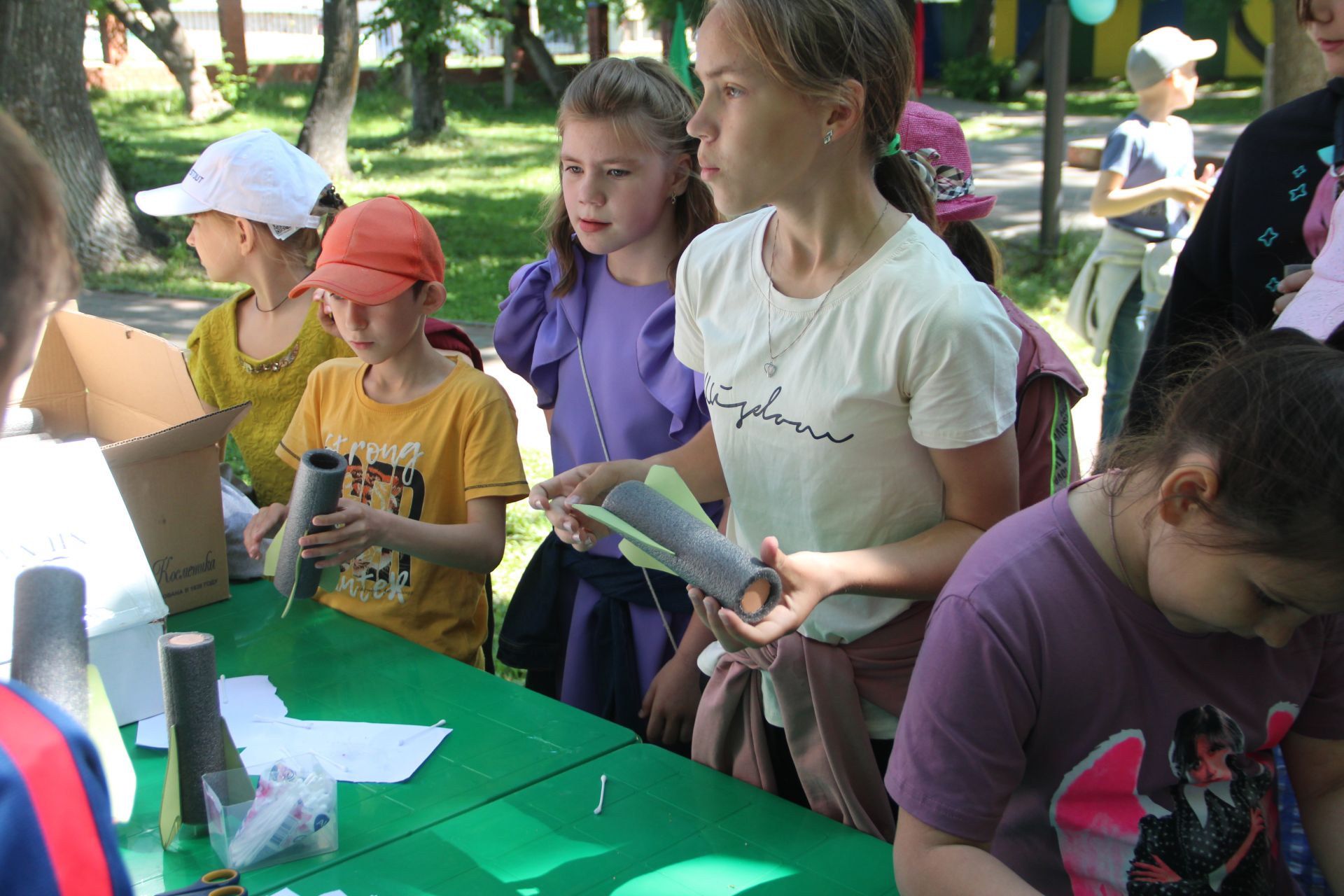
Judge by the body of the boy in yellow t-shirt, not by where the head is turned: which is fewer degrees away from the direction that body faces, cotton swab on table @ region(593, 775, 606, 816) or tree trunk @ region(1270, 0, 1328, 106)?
the cotton swab on table

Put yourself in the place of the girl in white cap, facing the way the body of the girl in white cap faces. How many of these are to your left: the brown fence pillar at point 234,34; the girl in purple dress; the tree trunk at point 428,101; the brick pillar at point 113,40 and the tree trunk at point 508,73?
1

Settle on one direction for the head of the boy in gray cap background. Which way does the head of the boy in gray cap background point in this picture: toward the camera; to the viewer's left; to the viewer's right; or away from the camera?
to the viewer's right

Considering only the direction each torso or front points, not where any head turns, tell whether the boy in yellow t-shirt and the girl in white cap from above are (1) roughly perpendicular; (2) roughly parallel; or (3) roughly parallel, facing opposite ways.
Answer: roughly parallel

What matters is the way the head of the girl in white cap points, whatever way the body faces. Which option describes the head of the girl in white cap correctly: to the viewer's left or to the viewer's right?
to the viewer's left

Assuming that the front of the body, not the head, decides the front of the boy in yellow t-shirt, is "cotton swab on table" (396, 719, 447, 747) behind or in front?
in front

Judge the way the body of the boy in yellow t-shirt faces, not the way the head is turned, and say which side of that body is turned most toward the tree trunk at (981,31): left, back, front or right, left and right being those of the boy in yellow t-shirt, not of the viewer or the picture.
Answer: back

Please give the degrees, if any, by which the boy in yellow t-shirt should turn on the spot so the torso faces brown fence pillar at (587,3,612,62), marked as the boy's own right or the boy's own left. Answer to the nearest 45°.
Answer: approximately 135° to the boy's own right

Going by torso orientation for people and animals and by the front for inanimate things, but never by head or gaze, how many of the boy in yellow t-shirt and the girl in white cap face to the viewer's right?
0

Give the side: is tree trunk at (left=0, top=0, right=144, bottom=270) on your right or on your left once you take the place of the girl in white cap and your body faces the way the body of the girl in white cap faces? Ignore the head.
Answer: on your right

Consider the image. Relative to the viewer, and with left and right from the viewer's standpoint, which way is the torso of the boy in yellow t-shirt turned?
facing the viewer and to the left of the viewer
